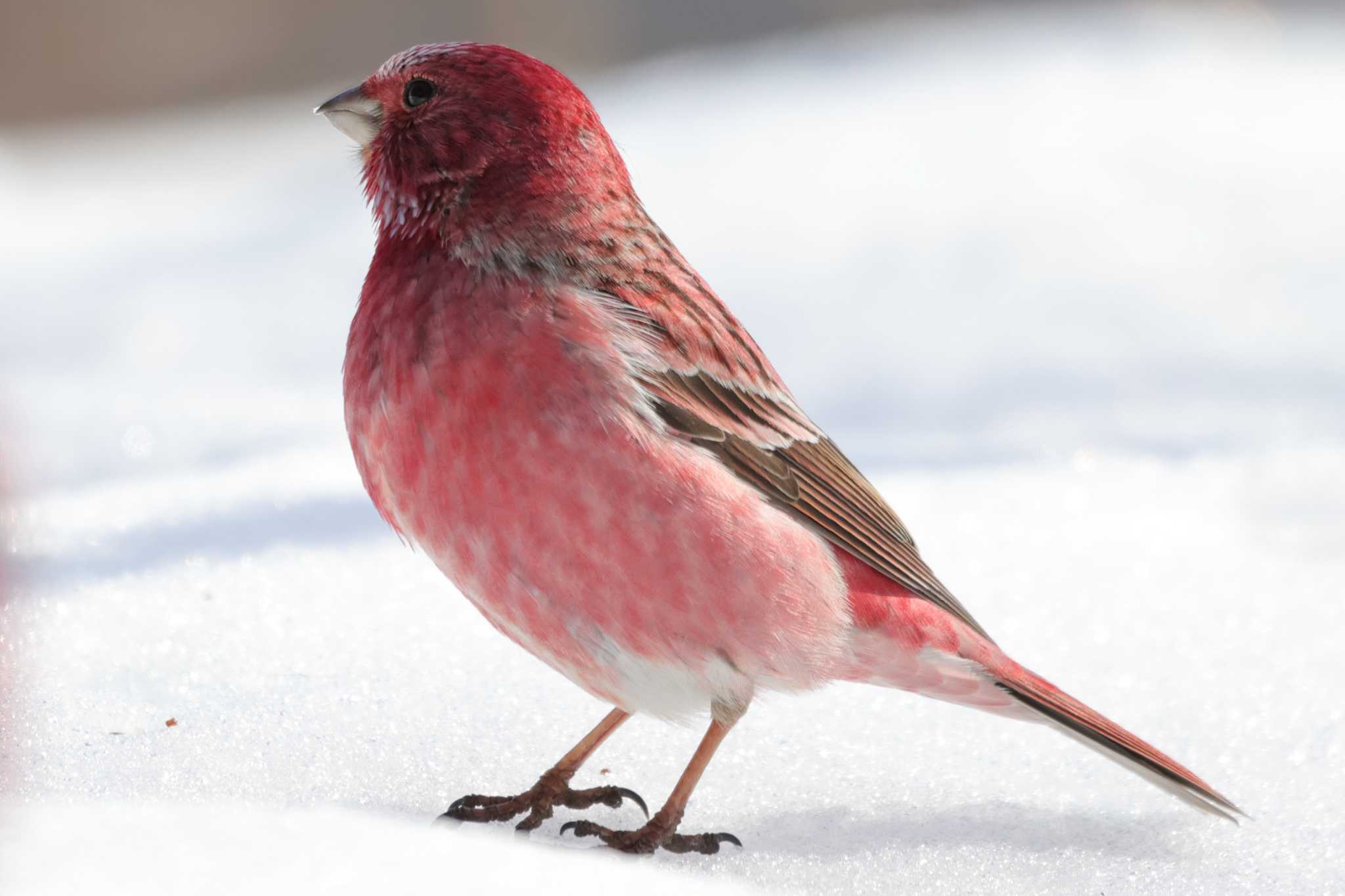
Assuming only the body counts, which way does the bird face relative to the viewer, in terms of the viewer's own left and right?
facing to the left of the viewer
